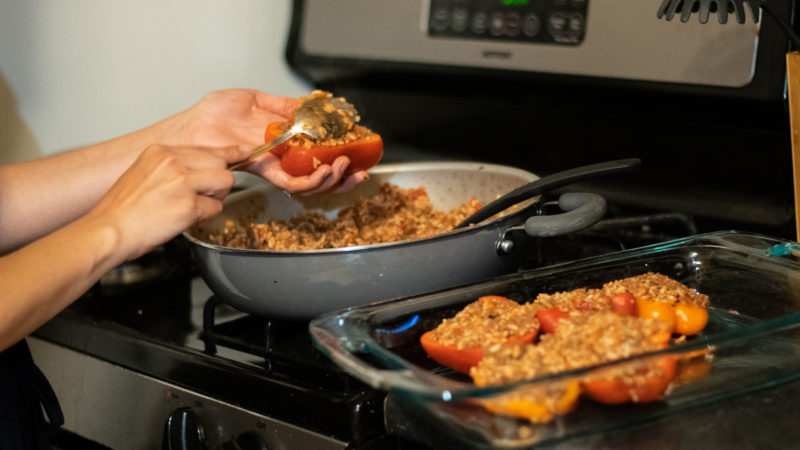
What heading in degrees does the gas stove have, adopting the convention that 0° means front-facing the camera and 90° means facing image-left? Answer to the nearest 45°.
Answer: approximately 45°
